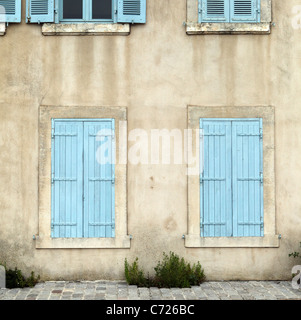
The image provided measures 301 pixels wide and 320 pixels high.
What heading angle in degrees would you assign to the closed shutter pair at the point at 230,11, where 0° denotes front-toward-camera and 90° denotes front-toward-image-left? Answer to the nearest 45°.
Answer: approximately 0°

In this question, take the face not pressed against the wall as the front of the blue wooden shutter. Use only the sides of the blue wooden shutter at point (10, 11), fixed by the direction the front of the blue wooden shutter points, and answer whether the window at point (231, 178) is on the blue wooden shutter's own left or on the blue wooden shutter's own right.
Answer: on the blue wooden shutter's own left

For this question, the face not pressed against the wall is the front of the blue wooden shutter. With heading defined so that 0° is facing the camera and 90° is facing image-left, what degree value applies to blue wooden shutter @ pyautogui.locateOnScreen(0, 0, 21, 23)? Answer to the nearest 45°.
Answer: approximately 0°

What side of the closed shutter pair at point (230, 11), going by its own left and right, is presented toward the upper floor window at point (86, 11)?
right

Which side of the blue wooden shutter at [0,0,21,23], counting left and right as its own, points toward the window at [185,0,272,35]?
left

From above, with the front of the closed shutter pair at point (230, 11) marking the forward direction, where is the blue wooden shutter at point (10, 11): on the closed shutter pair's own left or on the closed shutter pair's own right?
on the closed shutter pair's own right

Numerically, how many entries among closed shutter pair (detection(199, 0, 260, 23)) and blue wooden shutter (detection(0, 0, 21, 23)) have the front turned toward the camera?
2

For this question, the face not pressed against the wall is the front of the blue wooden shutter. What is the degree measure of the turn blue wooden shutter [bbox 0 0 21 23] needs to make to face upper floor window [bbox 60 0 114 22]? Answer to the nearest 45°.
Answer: approximately 90° to its left
